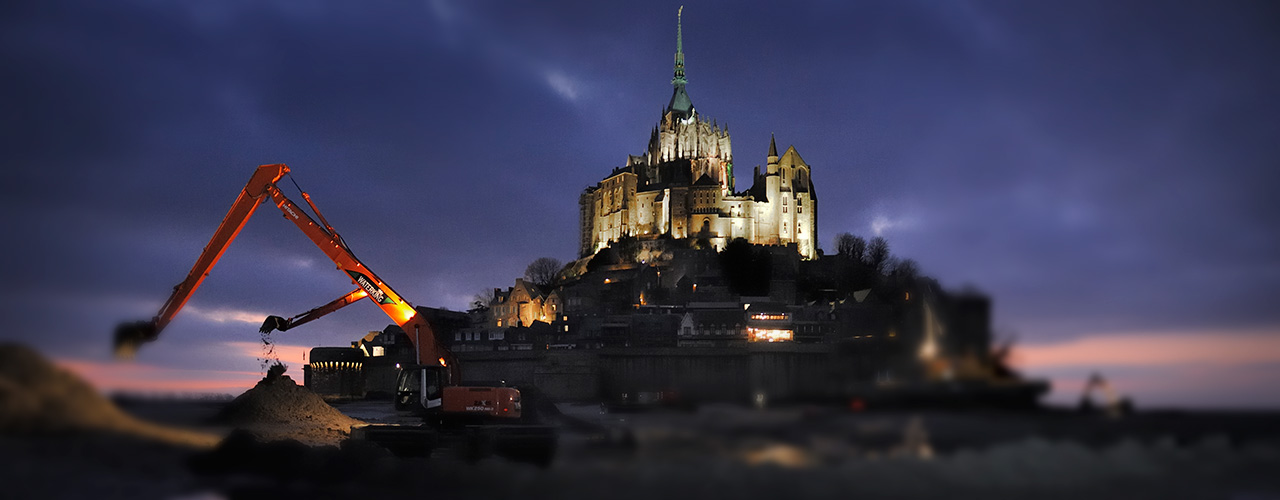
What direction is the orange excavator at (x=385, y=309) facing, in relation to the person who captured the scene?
facing to the left of the viewer

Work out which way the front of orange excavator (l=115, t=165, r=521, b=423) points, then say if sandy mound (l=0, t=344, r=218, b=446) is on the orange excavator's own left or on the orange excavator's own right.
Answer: on the orange excavator's own left
